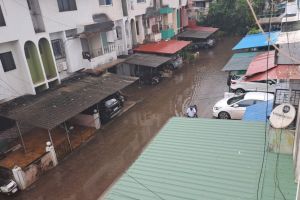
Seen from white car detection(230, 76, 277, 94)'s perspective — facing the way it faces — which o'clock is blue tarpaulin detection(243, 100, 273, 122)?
The blue tarpaulin is roughly at 9 o'clock from the white car.

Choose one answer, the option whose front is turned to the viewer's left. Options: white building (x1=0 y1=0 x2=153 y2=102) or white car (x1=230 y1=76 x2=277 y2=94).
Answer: the white car

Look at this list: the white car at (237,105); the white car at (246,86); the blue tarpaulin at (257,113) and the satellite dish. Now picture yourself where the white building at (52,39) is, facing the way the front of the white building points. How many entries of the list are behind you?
0

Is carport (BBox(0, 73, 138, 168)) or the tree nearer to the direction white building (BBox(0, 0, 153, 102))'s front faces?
the carport

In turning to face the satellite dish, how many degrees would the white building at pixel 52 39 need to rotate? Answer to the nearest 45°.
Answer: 0° — it already faces it

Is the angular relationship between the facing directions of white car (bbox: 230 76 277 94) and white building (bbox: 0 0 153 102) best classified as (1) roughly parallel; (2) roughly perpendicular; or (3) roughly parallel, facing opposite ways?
roughly parallel, facing opposite ways

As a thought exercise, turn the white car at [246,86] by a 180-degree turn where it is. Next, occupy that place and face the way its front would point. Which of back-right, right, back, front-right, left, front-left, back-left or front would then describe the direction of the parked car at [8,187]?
back-right

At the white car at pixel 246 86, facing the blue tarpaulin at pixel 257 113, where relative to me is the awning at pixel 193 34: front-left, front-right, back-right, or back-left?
back-right

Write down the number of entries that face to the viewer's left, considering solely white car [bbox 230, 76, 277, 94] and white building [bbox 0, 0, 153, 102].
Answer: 1

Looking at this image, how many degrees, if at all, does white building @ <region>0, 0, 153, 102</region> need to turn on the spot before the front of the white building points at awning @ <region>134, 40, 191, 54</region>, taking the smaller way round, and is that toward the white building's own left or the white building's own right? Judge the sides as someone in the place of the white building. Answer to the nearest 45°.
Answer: approximately 90° to the white building's own left

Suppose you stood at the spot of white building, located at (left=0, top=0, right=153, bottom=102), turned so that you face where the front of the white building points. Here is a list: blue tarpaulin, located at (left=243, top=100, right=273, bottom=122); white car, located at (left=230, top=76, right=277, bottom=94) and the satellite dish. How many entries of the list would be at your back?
0

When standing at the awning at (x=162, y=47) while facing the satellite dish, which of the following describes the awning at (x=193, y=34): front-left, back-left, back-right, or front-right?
back-left

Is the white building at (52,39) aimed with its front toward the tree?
no

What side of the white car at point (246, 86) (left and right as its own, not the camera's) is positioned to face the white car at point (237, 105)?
left

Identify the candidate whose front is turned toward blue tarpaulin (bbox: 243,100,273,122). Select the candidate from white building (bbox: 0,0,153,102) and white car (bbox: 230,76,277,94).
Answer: the white building

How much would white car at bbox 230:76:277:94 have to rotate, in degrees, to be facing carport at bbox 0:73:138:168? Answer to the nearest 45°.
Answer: approximately 45° to its left

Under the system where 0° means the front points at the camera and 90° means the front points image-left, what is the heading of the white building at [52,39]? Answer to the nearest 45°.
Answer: approximately 315°

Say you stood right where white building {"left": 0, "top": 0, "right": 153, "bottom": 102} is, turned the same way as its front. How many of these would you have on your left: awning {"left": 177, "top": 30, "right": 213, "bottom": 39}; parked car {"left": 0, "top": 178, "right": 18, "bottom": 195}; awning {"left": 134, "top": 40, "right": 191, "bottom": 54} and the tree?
3
